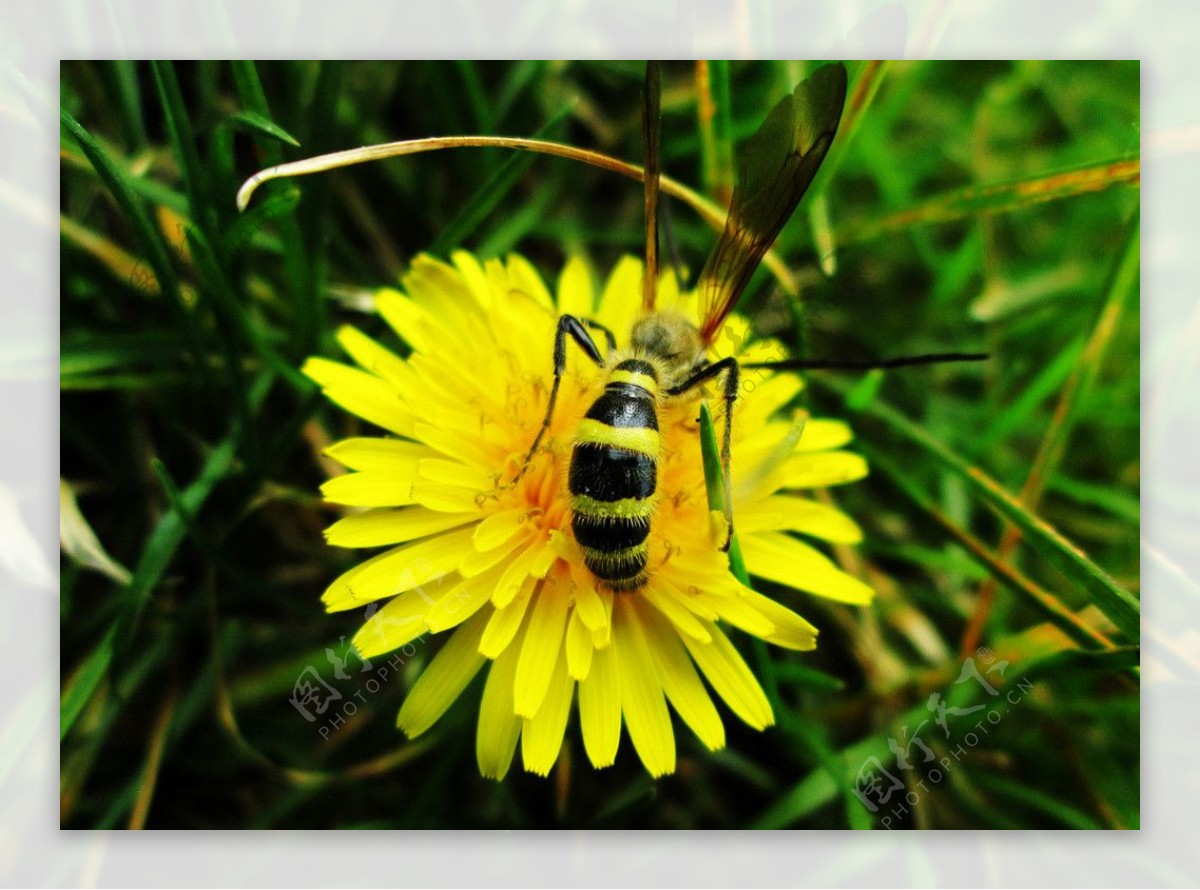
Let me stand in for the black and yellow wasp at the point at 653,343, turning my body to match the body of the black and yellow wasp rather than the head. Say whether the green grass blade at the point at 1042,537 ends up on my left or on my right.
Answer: on my right

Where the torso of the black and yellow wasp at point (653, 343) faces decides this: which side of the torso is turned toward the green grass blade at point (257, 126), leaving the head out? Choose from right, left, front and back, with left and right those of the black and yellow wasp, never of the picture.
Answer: left

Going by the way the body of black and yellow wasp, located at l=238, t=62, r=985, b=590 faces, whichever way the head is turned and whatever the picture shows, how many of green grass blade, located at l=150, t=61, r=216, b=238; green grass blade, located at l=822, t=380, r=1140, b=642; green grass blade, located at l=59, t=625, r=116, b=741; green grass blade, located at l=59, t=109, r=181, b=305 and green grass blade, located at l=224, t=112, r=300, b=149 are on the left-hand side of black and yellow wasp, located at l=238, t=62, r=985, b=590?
4

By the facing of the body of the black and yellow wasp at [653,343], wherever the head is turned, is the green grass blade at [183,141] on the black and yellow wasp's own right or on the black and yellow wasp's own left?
on the black and yellow wasp's own left

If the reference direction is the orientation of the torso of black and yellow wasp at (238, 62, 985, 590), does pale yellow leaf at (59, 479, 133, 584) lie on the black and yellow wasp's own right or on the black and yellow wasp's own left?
on the black and yellow wasp's own left

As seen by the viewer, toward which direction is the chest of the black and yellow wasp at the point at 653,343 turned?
away from the camera

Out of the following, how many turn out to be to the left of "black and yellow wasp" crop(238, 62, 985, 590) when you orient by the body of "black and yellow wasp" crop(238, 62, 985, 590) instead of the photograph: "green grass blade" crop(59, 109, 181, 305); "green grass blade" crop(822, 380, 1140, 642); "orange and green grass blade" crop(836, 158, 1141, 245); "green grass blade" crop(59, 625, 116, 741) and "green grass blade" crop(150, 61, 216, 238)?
3

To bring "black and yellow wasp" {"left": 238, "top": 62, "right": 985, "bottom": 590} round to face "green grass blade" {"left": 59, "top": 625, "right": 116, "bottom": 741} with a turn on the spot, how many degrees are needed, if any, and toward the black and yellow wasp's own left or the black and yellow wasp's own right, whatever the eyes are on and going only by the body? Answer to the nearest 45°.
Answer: approximately 90° to the black and yellow wasp's own left

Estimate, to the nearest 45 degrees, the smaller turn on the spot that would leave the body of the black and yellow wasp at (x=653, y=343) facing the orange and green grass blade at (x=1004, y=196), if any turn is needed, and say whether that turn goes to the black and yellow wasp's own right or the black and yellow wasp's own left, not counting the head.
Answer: approximately 45° to the black and yellow wasp's own right

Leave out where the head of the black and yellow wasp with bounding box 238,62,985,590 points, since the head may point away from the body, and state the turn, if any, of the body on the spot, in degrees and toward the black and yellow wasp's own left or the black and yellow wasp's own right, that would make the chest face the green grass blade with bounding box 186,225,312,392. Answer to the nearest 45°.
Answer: approximately 90° to the black and yellow wasp's own left

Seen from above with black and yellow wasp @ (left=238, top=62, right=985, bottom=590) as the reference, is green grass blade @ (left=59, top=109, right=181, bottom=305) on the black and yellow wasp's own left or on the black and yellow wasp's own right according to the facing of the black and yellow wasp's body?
on the black and yellow wasp's own left
